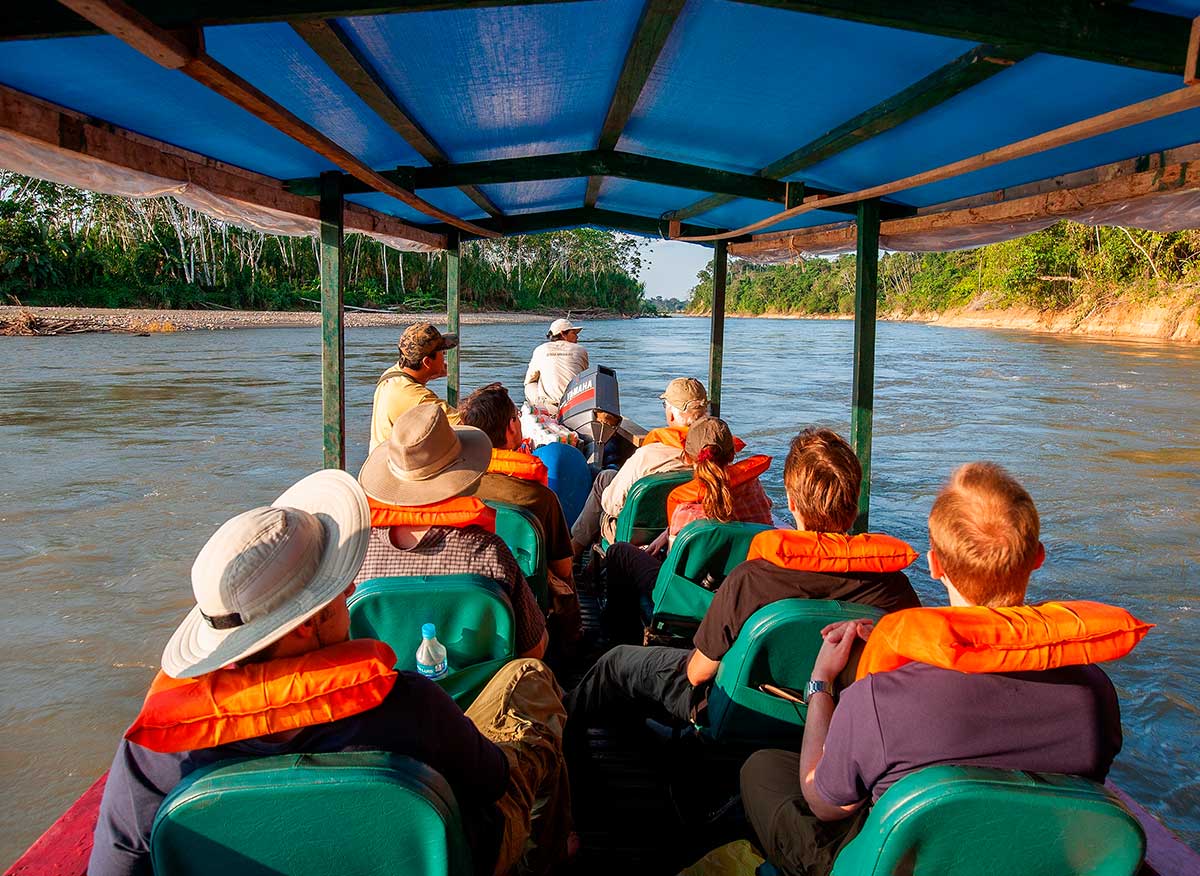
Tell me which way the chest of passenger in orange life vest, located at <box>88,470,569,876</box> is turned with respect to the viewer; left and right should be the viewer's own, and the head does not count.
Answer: facing away from the viewer and to the right of the viewer

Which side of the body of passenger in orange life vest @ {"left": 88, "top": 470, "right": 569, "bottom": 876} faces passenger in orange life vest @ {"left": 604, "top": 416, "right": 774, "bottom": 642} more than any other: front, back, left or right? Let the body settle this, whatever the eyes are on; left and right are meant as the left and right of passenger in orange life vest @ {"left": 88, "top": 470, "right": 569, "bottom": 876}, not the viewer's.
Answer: front

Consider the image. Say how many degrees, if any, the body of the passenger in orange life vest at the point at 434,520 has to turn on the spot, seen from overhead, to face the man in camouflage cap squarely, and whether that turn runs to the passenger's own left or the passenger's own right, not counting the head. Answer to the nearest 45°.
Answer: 0° — they already face them

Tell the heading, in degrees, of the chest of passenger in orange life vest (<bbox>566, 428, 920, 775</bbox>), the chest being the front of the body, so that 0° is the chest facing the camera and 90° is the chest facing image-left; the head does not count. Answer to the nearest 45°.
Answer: approximately 135°

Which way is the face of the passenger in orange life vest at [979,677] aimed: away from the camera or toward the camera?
away from the camera

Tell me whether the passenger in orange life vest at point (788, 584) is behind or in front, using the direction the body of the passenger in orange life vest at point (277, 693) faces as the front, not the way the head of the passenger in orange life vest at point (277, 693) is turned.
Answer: in front

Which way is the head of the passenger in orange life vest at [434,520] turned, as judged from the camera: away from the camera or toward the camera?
away from the camera

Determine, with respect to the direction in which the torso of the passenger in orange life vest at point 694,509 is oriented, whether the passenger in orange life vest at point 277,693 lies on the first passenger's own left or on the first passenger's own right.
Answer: on the first passenger's own left

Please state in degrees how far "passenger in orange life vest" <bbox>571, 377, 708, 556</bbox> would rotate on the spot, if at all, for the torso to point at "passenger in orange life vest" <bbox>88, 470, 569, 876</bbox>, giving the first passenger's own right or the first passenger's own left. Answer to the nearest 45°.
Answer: approximately 135° to the first passenger's own left

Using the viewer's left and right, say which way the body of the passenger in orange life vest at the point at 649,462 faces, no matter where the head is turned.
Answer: facing away from the viewer and to the left of the viewer

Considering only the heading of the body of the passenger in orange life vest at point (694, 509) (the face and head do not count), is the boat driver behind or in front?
in front

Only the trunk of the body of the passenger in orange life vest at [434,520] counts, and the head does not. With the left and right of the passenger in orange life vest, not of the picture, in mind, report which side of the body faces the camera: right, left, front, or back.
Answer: back

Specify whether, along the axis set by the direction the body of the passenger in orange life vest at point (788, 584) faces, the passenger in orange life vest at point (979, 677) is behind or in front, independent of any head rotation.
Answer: behind
